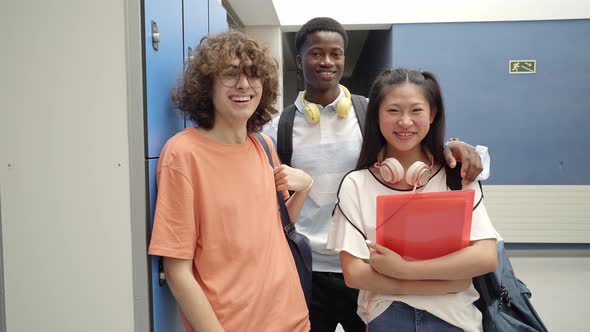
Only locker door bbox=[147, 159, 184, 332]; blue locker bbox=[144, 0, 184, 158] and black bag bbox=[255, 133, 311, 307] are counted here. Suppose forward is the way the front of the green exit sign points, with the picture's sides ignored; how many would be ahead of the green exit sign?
3

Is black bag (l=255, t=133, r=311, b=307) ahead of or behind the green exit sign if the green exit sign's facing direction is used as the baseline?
ahead

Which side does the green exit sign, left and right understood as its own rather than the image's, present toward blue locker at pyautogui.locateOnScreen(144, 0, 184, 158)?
front

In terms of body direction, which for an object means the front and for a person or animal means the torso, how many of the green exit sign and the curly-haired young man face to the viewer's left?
0

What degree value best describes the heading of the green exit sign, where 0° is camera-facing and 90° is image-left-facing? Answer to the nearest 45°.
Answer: approximately 0°

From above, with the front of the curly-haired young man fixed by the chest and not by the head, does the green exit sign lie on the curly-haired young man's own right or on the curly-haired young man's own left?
on the curly-haired young man's own left

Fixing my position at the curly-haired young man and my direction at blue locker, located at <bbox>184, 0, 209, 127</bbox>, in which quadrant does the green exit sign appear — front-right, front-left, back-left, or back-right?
front-right

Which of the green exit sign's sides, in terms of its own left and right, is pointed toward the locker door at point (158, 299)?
front

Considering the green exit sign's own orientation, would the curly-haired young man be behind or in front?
in front
